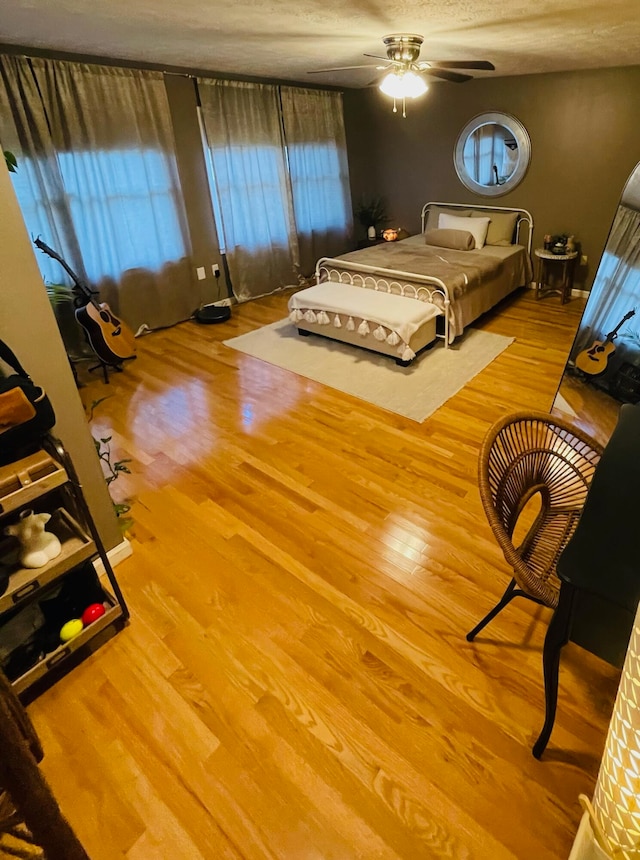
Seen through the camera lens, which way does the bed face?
facing the viewer and to the left of the viewer

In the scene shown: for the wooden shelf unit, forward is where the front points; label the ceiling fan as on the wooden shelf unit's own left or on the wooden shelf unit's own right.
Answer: on the wooden shelf unit's own left

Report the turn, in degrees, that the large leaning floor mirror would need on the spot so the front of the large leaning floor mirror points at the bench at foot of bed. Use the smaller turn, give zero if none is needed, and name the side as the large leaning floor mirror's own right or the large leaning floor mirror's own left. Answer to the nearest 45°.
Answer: approximately 90° to the large leaning floor mirror's own right

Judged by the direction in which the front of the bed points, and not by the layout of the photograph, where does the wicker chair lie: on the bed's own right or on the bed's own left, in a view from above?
on the bed's own left

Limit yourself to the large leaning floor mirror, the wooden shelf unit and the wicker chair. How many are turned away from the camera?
0

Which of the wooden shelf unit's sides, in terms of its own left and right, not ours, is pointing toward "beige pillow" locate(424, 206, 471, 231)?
left

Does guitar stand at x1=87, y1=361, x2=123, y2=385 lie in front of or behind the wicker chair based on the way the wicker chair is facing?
behind

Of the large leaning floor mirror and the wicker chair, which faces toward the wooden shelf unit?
the large leaning floor mirror

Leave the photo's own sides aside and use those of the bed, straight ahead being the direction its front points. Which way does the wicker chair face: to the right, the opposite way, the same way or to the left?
to the left

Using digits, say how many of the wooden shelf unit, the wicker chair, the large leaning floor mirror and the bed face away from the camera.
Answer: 0

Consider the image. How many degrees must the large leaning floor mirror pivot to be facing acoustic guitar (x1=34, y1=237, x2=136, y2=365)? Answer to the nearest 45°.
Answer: approximately 45° to its right

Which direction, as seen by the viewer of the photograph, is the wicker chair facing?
facing the viewer and to the right of the viewer

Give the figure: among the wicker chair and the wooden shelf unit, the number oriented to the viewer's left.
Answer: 0

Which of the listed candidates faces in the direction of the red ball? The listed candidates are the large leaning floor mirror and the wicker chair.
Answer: the large leaning floor mirror

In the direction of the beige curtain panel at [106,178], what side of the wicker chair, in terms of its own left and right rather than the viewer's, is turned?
back
